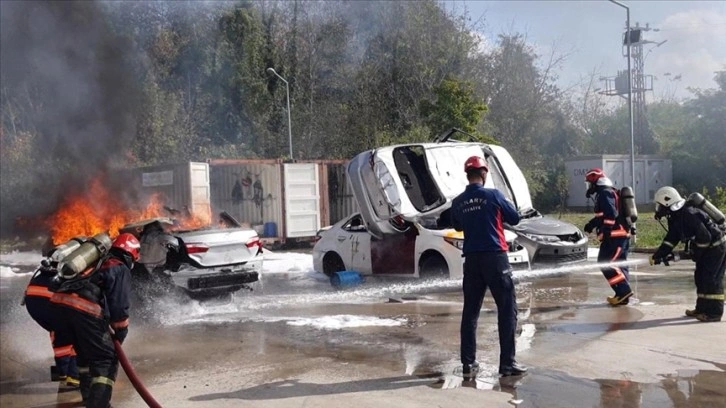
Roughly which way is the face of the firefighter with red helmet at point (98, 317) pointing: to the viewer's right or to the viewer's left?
to the viewer's right

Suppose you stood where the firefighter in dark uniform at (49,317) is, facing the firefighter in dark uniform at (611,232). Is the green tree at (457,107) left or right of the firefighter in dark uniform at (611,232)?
left

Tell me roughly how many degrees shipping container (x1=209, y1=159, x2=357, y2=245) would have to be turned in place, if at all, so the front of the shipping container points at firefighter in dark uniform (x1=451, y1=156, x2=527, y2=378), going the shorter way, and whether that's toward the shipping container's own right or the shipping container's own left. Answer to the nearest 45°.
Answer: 0° — it already faces them

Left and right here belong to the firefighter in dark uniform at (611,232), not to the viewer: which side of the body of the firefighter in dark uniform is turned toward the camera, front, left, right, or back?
left

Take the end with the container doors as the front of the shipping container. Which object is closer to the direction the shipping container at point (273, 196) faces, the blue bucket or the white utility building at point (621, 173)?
the blue bucket

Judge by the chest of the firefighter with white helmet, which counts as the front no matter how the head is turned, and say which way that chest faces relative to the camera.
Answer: to the viewer's left

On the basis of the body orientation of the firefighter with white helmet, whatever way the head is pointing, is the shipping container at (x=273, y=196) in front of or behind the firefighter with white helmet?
in front

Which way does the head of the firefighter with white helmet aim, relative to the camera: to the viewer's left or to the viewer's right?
to the viewer's left

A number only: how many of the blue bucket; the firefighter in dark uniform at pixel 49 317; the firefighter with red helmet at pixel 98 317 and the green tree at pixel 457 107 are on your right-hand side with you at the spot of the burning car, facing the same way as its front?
2

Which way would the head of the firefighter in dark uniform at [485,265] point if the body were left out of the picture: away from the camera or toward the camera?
away from the camera
